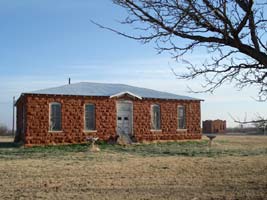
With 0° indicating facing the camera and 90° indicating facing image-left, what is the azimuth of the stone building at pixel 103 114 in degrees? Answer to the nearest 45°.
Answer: approximately 0°
